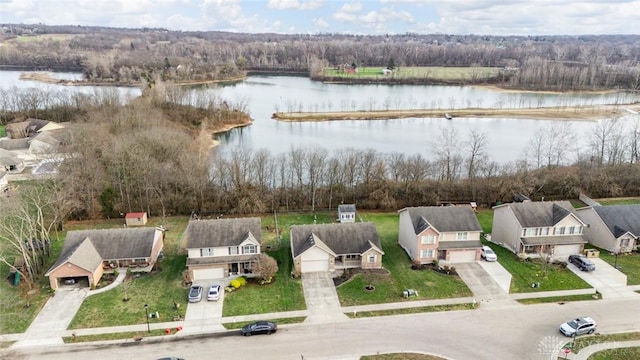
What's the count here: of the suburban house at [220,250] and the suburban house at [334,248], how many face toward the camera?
2

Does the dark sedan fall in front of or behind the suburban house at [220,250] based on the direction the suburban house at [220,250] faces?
in front

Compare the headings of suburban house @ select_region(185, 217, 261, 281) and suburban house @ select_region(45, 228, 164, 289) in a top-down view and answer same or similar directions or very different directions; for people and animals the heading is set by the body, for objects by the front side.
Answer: same or similar directions

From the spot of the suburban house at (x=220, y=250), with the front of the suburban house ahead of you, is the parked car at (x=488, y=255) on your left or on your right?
on your left

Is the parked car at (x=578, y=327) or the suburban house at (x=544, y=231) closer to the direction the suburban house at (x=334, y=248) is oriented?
the parked car

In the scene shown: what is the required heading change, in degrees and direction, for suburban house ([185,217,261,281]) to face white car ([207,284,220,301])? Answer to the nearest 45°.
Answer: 0° — it already faces it

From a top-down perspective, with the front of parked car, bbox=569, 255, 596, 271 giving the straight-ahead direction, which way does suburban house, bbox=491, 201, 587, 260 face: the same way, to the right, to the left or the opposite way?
the opposite way

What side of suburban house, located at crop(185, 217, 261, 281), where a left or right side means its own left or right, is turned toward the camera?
front

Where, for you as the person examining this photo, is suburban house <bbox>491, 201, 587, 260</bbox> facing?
facing the viewer and to the right of the viewer

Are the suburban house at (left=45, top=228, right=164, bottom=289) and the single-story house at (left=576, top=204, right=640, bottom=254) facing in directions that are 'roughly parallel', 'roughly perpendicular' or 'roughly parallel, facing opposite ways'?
roughly parallel

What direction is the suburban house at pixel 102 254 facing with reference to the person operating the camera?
facing the viewer

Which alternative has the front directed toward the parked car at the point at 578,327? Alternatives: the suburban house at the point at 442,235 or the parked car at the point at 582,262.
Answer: the suburban house

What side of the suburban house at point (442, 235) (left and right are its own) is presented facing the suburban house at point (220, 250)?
right

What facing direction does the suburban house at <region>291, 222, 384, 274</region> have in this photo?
toward the camera

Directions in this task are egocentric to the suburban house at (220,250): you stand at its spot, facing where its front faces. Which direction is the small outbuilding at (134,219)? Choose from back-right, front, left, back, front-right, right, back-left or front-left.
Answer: back-right
